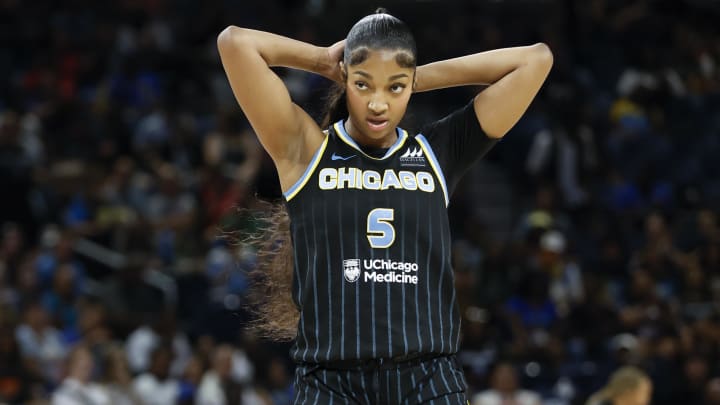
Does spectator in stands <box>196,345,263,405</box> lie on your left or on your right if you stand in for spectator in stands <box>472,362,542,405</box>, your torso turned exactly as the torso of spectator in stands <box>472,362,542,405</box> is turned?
on your right

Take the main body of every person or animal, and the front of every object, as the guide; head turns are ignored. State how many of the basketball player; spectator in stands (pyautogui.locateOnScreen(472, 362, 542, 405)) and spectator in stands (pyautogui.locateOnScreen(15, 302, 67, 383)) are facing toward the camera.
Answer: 3

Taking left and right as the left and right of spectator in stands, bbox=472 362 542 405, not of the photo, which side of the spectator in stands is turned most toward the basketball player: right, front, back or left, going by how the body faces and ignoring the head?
front

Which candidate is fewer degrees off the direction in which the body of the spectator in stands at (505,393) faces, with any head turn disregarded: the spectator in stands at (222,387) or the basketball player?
the basketball player

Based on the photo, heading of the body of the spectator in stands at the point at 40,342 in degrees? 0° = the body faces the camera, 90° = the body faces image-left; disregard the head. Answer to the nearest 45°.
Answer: approximately 0°

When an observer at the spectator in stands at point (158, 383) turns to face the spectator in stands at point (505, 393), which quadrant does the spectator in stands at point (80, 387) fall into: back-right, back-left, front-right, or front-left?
back-right

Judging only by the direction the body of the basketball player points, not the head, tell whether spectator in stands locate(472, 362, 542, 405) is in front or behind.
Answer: behind

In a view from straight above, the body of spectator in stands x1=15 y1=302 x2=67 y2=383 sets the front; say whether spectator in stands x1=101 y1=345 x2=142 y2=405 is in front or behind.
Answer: in front

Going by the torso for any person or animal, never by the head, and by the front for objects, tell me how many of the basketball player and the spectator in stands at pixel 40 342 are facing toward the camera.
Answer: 2

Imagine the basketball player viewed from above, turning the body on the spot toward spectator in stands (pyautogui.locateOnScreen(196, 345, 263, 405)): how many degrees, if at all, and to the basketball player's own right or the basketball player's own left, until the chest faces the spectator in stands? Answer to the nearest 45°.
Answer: approximately 180°

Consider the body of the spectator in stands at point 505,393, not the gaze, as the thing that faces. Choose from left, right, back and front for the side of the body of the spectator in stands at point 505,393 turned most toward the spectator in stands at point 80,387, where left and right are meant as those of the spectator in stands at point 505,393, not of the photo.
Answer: right
